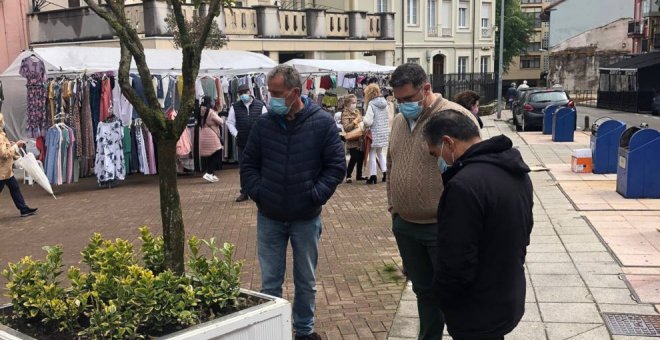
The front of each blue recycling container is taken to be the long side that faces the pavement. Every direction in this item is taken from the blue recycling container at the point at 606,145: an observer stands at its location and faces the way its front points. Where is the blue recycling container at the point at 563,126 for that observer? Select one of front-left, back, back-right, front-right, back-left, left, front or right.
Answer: right

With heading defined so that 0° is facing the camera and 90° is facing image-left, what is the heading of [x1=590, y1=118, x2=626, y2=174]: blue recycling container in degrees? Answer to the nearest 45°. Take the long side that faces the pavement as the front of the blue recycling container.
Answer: approximately 90°

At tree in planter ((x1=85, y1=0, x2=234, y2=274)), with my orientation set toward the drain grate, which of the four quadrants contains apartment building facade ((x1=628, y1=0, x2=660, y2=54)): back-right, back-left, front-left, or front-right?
front-left

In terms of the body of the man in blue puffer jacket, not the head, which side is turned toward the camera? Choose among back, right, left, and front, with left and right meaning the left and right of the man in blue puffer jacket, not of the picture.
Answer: front

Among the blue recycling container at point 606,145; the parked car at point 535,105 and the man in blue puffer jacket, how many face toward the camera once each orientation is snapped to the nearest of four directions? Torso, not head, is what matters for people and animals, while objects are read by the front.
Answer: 1

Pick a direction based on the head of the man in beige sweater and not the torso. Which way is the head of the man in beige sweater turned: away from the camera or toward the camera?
toward the camera

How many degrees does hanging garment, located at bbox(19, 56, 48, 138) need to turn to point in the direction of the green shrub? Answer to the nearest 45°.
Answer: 0° — it already faces it

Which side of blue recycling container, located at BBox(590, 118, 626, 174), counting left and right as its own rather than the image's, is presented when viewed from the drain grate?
left

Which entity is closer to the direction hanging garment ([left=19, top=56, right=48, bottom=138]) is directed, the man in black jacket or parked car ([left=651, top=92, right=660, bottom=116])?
the man in black jacket

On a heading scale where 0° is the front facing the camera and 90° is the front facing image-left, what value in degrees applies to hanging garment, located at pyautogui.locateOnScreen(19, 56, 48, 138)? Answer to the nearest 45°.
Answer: approximately 0°

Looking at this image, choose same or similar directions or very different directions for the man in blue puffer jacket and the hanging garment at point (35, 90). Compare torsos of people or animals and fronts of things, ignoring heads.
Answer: same or similar directions

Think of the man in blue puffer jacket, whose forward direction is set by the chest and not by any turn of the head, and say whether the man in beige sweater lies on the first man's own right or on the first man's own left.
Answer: on the first man's own left

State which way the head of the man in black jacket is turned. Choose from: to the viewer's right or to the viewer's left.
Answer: to the viewer's left

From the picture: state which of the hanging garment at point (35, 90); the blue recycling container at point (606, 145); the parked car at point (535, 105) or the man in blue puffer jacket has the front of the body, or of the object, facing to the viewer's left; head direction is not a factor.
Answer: the blue recycling container

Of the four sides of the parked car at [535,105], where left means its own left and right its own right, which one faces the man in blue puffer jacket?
back
